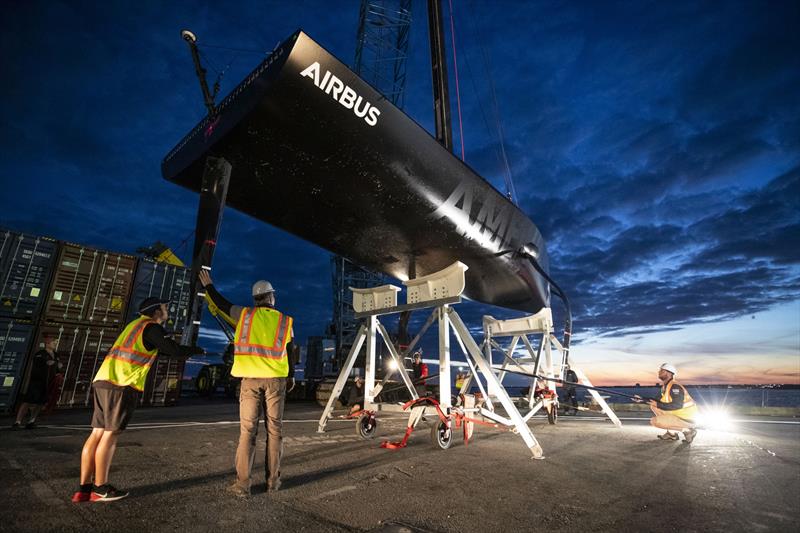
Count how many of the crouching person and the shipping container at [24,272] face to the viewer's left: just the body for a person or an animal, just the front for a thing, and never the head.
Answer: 1

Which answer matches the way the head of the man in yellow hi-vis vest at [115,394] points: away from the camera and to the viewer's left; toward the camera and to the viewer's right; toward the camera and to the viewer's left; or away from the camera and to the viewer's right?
away from the camera and to the viewer's right

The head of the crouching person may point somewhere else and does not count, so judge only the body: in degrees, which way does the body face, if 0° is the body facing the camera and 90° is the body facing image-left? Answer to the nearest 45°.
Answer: approximately 90°

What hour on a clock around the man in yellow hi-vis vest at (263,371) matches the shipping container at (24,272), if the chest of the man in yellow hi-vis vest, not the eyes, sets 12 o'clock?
The shipping container is roughly at 11 o'clock from the man in yellow hi-vis vest.

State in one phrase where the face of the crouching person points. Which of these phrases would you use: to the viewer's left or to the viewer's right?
to the viewer's left

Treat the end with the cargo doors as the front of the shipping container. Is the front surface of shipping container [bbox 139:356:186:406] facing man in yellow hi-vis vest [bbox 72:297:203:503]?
yes

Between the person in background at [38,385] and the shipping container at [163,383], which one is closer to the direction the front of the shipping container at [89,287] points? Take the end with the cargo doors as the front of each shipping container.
the person in background

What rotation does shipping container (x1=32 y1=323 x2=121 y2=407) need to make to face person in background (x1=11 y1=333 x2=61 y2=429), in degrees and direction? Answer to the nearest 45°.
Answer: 0° — it already faces them

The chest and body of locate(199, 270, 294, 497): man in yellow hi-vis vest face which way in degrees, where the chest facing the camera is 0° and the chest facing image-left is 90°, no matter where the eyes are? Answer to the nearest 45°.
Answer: approximately 180°
